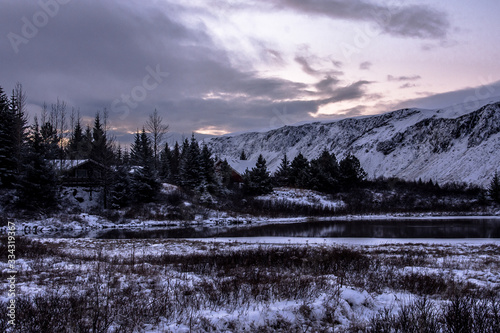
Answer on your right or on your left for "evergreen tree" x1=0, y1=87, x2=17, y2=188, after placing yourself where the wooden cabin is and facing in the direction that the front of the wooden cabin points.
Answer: on your right

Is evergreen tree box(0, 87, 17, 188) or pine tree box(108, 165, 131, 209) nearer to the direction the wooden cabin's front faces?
the pine tree

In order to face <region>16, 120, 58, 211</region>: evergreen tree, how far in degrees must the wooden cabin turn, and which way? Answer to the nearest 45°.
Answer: approximately 45° to its right
